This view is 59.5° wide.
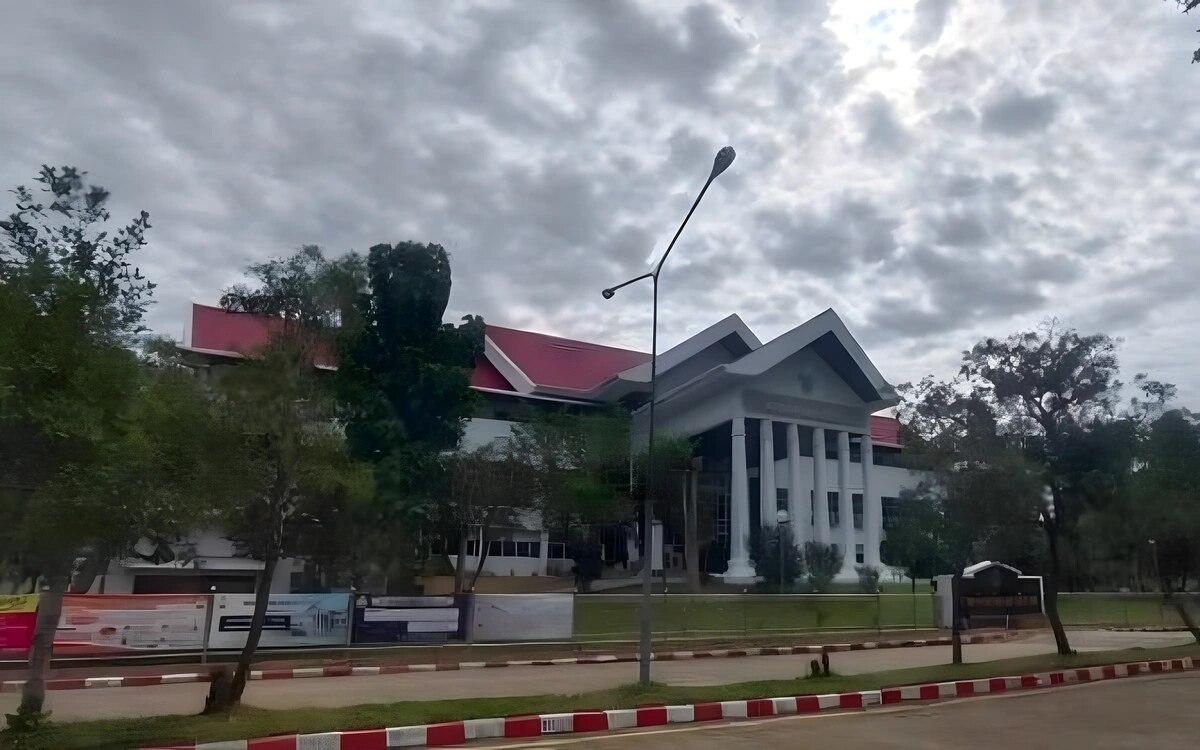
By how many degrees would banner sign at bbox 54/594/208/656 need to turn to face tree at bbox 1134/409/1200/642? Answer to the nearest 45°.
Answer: approximately 90° to its left

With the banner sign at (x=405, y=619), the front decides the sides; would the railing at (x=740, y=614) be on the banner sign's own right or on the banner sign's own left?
on the banner sign's own left

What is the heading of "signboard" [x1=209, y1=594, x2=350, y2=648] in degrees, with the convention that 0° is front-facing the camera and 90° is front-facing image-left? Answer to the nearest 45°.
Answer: approximately 0°

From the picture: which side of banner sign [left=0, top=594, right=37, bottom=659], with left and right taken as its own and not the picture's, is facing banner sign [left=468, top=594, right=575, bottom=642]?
left

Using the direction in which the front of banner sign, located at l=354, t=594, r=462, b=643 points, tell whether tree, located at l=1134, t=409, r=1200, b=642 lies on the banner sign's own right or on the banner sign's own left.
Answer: on the banner sign's own left

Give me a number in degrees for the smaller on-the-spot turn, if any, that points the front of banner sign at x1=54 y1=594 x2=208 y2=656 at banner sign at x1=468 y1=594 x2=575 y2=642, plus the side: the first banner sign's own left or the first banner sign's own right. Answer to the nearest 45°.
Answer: approximately 90° to the first banner sign's own left

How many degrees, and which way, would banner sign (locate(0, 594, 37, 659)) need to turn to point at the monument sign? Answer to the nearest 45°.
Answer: approximately 90° to its left

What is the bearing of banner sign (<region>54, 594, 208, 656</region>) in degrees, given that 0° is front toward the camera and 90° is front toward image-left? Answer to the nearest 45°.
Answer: approximately 0°
